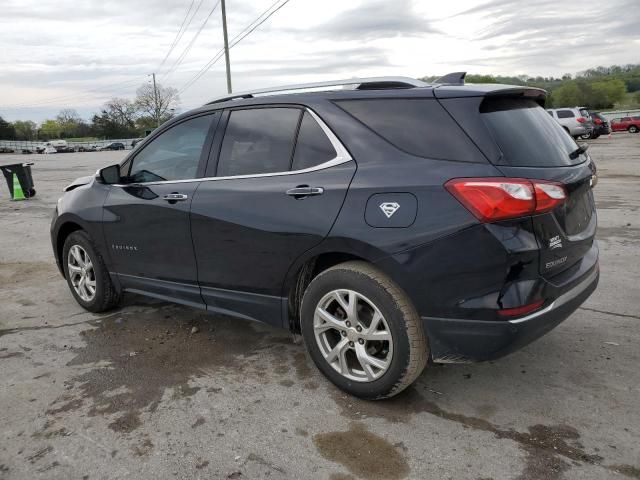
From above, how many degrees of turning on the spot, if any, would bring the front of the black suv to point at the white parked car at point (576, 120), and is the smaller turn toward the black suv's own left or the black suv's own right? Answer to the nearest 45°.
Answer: approximately 90° to the black suv's own right

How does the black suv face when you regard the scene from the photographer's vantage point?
facing away from the viewer and to the left of the viewer

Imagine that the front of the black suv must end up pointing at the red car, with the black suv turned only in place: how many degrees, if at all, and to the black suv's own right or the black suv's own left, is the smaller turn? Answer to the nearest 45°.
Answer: approximately 90° to the black suv's own right
